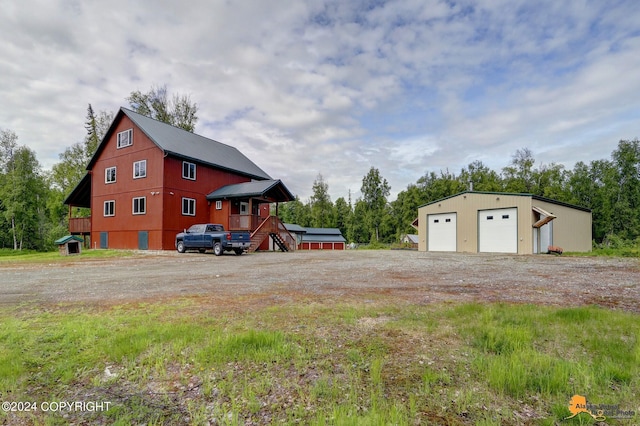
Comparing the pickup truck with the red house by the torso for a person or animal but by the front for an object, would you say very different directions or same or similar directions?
very different directions

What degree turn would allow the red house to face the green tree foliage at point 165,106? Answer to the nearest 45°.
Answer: approximately 135° to its left

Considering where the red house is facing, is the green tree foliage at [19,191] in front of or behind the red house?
behind

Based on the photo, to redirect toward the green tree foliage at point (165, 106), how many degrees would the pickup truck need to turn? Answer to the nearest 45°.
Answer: approximately 45° to its right

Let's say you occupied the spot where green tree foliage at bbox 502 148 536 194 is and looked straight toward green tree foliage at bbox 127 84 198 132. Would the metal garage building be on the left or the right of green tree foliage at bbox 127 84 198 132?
left

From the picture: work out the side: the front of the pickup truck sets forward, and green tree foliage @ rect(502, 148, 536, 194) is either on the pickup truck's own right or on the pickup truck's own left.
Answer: on the pickup truck's own right

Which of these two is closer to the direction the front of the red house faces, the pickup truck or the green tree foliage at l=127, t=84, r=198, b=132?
the pickup truck

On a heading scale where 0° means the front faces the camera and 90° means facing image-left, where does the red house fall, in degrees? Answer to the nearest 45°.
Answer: approximately 315°
